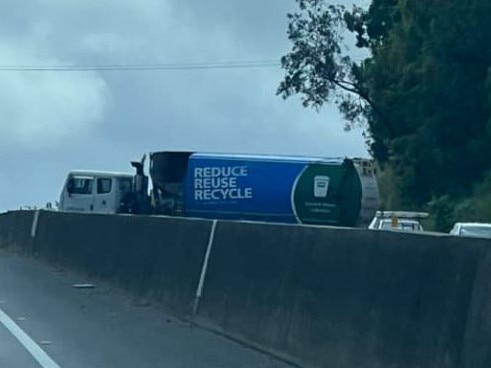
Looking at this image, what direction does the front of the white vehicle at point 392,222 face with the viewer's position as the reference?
facing to the left of the viewer

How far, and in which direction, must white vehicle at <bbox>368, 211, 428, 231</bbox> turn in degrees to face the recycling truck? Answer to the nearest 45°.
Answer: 0° — it already faces it

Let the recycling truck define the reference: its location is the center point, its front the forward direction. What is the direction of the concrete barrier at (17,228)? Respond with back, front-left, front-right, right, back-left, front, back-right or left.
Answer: front

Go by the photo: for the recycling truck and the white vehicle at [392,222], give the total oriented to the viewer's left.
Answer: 2

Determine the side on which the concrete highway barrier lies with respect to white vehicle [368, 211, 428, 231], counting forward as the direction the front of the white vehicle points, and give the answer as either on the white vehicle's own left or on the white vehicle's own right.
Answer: on the white vehicle's own left

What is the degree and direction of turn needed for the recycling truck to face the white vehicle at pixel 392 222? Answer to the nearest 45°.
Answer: approximately 180°

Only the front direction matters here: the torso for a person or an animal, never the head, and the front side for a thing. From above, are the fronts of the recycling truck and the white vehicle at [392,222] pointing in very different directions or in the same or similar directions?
same or similar directions

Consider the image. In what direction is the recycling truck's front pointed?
to the viewer's left
